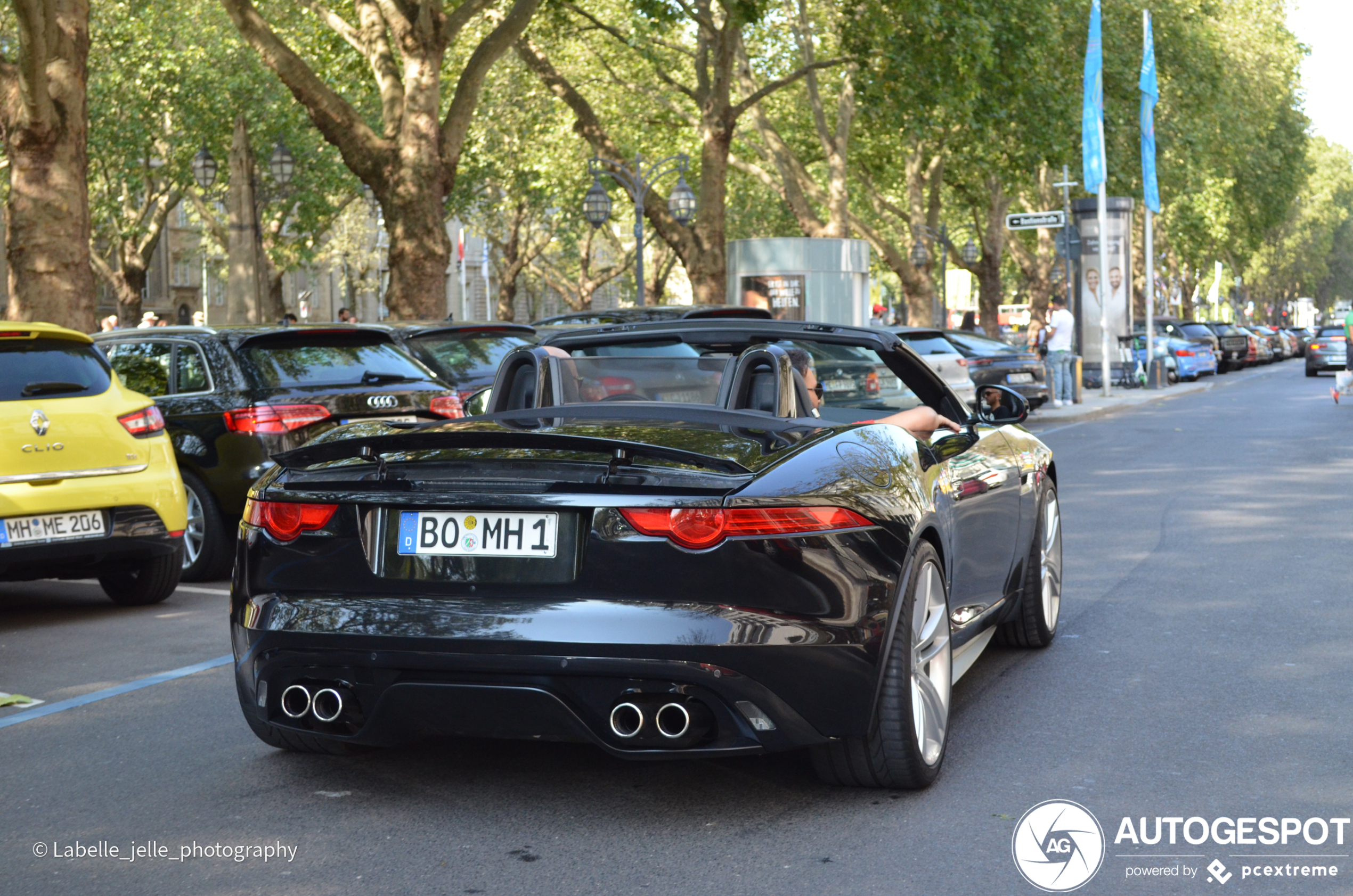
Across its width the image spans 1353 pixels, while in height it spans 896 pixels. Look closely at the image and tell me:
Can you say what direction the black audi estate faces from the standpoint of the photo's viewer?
facing away from the viewer and to the left of the viewer

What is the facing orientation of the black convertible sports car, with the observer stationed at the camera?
facing away from the viewer and to the right of the viewer

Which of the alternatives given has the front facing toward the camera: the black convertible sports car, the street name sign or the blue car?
the street name sign

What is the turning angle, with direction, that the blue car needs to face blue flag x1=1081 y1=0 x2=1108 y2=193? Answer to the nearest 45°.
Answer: approximately 135° to its left

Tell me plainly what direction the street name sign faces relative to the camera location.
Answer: facing the viewer

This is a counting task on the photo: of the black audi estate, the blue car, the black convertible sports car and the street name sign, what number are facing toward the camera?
1

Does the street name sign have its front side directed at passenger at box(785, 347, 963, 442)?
yes

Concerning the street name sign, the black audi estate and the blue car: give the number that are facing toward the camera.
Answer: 1

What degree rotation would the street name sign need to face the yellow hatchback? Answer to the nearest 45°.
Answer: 0° — it already faces it

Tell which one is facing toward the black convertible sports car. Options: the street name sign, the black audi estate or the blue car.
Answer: the street name sign

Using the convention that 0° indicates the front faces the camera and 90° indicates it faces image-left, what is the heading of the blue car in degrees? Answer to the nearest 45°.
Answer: approximately 135°

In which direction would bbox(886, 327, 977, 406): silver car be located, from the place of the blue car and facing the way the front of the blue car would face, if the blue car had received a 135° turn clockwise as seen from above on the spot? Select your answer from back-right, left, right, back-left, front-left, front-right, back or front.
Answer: right

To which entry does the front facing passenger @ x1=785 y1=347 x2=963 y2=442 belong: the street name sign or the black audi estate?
the street name sign
